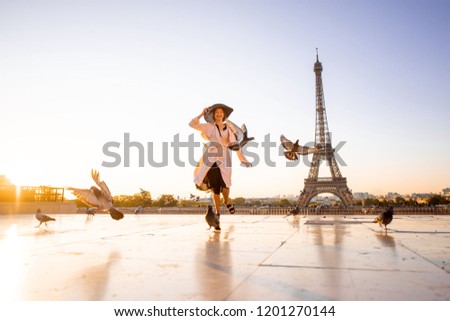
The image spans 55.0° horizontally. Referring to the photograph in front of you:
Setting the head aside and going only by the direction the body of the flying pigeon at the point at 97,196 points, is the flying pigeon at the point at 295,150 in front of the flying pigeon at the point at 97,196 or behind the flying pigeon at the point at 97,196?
behind

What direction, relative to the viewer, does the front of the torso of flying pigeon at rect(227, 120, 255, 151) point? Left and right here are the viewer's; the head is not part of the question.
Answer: facing to the right of the viewer

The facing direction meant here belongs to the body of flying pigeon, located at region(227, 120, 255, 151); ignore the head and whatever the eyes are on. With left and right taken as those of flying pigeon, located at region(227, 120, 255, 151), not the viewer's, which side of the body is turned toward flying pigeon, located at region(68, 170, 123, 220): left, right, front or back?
back

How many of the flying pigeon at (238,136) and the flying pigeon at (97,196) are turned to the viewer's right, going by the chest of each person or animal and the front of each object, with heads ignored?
1

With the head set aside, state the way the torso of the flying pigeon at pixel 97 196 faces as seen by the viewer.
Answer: to the viewer's left
